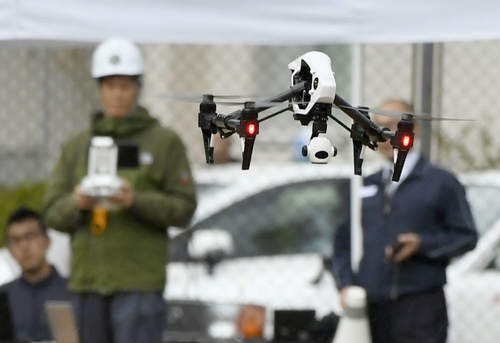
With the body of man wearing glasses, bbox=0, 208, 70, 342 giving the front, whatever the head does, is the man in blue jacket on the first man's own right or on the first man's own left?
on the first man's own left

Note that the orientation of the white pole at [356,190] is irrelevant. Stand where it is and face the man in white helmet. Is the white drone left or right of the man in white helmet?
left

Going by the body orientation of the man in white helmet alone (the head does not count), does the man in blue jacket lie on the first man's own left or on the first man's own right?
on the first man's own left

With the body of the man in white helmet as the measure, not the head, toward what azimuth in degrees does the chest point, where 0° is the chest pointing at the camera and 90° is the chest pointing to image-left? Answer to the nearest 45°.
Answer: approximately 0°

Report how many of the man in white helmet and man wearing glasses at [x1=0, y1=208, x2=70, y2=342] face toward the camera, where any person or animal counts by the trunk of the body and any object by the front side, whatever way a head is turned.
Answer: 2

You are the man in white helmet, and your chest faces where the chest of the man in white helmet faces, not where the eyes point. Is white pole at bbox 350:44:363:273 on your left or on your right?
on your left

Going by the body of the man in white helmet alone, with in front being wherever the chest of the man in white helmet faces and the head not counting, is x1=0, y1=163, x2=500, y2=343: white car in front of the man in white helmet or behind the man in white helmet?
behind
